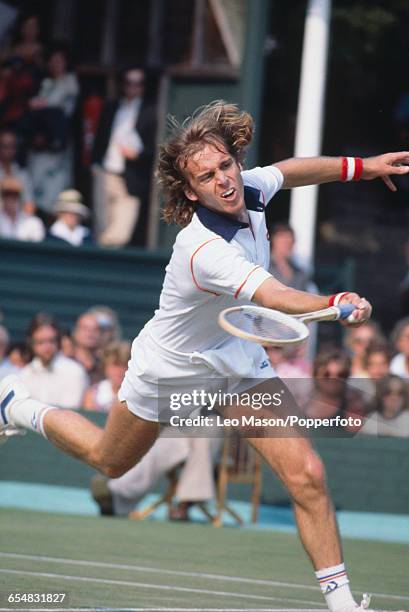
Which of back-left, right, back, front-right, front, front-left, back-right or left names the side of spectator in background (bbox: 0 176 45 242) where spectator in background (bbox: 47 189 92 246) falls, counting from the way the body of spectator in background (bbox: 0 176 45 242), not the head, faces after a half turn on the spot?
right

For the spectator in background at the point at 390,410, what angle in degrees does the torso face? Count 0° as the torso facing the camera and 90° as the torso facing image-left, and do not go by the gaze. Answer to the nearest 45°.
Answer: approximately 0°

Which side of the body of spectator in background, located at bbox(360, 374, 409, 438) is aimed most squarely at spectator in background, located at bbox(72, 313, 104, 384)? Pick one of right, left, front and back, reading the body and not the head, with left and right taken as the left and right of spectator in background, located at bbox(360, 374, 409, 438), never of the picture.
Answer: right

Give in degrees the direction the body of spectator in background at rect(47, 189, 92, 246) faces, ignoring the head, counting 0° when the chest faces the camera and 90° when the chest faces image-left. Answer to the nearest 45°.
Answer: approximately 0°

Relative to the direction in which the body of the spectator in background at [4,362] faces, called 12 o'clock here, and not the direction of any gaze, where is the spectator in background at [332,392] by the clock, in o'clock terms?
the spectator in background at [332,392] is roughly at 10 o'clock from the spectator in background at [4,362].

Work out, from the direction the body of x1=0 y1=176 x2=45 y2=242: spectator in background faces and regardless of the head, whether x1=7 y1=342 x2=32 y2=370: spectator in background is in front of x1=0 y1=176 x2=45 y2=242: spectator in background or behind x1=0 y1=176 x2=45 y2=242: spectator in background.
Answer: in front

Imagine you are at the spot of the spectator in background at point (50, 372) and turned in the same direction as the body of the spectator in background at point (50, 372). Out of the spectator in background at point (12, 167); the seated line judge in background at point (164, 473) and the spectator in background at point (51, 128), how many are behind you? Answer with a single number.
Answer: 2
